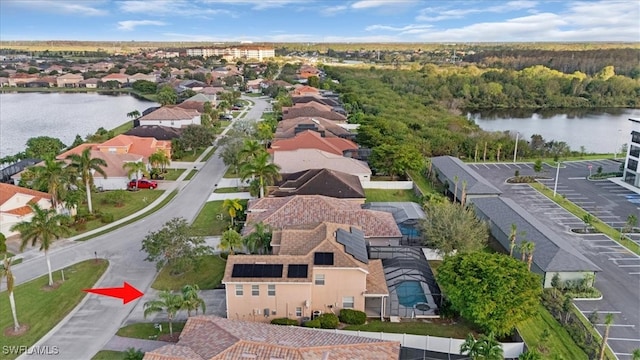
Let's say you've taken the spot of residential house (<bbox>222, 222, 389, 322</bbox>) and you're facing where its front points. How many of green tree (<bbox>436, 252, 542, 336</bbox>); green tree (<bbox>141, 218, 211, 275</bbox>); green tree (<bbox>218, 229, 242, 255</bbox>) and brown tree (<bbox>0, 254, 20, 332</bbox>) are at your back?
1

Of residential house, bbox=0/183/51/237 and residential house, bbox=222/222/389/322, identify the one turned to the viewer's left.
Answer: residential house, bbox=222/222/389/322

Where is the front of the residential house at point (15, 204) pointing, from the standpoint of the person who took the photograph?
facing the viewer and to the right of the viewer

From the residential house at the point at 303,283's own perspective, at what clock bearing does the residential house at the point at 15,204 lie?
the residential house at the point at 15,204 is roughly at 1 o'clock from the residential house at the point at 303,283.

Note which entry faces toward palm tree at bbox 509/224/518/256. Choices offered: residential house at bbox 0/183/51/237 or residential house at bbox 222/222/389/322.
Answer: residential house at bbox 0/183/51/237

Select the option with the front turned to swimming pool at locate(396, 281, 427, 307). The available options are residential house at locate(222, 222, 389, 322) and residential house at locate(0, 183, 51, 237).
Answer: residential house at locate(0, 183, 51, 237)

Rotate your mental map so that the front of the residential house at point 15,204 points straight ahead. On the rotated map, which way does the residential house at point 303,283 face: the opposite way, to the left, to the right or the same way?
the opposite way

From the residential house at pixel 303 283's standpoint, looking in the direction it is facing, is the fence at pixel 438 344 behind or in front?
behind

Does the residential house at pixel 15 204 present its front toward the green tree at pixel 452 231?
yes

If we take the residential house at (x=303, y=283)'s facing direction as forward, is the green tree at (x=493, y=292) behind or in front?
behind

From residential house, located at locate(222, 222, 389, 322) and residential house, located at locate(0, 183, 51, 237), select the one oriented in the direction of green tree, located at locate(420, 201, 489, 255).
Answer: residential house, located at locate(0, 183, 51, 237)

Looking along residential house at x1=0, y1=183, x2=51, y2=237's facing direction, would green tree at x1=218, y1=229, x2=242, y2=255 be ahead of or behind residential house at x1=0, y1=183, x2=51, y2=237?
ahead

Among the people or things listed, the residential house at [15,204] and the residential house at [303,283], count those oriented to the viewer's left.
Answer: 1

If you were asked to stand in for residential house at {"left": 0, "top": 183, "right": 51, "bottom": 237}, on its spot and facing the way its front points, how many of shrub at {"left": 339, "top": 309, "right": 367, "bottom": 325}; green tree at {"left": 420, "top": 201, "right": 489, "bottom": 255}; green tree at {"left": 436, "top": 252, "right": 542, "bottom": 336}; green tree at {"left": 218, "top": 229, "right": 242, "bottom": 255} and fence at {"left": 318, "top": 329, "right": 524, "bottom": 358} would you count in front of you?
5

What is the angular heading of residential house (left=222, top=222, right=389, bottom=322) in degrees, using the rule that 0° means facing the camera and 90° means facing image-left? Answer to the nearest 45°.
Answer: approximately 90°

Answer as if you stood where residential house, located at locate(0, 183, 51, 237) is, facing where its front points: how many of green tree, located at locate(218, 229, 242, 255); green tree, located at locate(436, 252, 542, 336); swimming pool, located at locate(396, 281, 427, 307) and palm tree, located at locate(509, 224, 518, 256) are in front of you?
4

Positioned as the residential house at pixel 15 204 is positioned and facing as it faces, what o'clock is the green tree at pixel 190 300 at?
The green tree is roughly at 1 o'clock from the residential house.

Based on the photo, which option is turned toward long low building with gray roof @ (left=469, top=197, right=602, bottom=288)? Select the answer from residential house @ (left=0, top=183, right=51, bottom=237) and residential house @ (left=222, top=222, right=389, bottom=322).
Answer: residential house @ (left=0, top=183, right=51, bottom=237)
